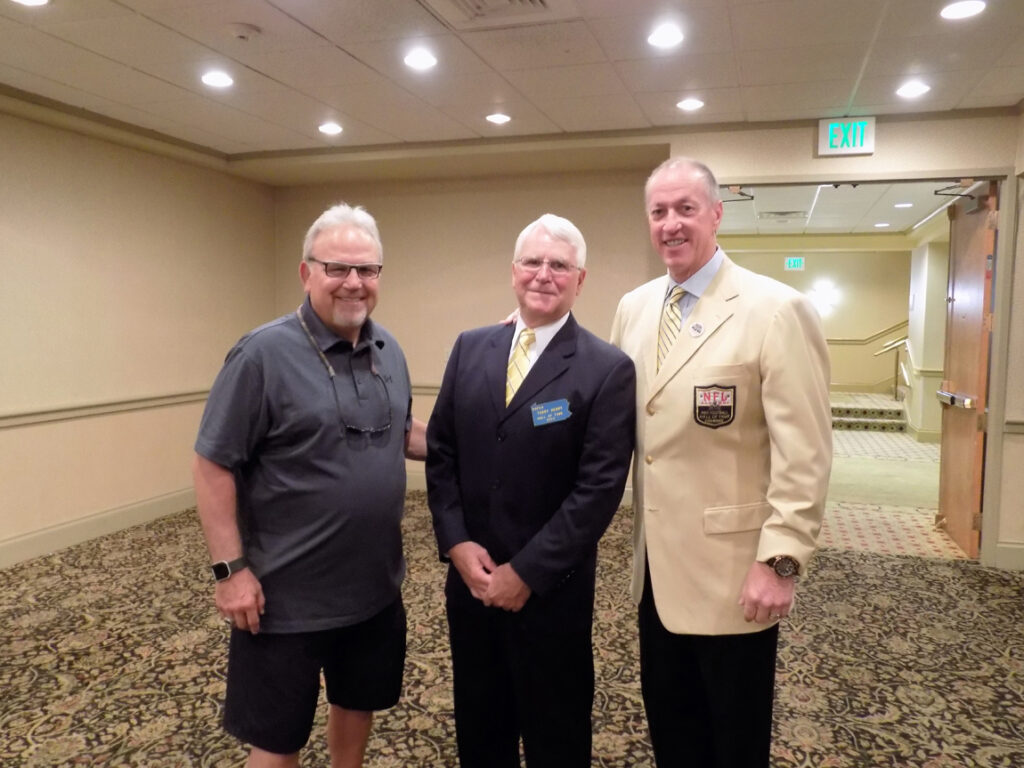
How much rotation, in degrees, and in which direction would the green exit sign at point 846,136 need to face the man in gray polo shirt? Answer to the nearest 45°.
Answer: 0° — it already faces them

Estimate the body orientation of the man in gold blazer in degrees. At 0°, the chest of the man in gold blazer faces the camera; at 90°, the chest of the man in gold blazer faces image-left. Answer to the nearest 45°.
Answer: approximately 45°

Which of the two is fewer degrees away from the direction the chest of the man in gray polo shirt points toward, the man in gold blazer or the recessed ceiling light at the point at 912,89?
the man in gold blazer

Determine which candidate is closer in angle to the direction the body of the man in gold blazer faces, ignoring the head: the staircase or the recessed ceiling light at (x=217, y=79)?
the recessed ceiling light

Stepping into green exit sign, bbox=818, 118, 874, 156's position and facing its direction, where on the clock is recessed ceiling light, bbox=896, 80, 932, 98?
The recessed ceiling light is roughly at 11 o'clock from the green exit sign.

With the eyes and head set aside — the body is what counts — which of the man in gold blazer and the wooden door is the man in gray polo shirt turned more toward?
the man in gold blazer

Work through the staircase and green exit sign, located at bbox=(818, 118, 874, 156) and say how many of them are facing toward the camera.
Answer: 2
